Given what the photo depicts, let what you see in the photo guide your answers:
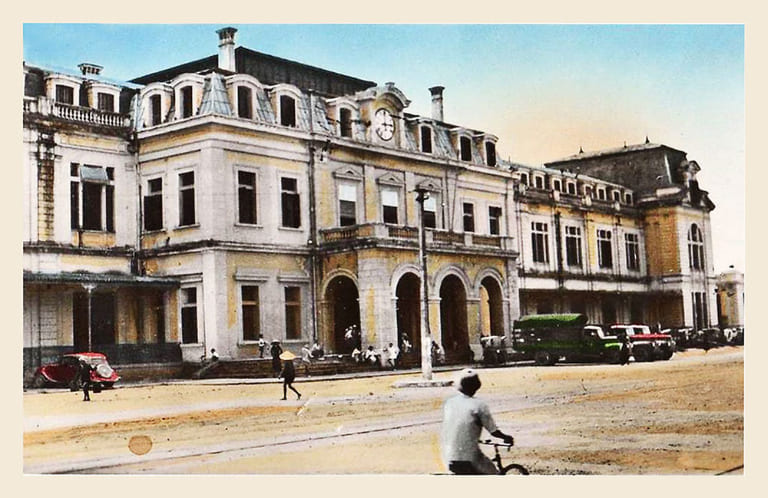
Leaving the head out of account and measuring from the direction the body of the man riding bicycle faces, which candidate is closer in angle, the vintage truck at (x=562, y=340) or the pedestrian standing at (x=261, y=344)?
the vintage truck

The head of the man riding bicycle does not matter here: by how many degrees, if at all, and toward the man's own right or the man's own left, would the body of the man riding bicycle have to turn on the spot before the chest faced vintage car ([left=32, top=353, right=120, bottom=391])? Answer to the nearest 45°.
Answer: approximately 90° to the man's own left

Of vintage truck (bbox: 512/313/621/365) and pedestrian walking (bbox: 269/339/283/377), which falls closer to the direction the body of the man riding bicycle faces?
the vintage truck

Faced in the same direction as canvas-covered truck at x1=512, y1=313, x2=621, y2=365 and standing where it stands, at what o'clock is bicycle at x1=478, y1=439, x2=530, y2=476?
The bicycle is roughly at 3 o'clock from the canvas-covered truck.

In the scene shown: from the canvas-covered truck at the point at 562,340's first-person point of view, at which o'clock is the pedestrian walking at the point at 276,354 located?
The pedestrian walking is roughly at 5 o'clock from the canvas-covered truck.

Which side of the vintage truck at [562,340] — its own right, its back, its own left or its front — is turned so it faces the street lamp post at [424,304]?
back

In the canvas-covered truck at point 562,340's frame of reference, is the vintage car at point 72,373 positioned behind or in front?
behind

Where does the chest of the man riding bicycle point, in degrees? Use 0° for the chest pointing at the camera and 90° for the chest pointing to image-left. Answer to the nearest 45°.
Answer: approximately 225°

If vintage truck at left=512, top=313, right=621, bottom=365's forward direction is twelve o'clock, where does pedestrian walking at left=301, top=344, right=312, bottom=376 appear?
The pedestrian walking is roughly at 5 o'clock from the vintage truck.

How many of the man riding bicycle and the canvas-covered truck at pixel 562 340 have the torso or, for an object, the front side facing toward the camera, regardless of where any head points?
0

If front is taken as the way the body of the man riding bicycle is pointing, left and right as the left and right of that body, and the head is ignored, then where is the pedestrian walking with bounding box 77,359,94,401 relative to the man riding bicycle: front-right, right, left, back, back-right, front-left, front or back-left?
left

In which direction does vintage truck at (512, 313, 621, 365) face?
to the viewer's right
